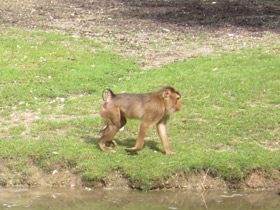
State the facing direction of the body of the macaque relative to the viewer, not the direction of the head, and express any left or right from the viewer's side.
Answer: facing to the right of the viewer
